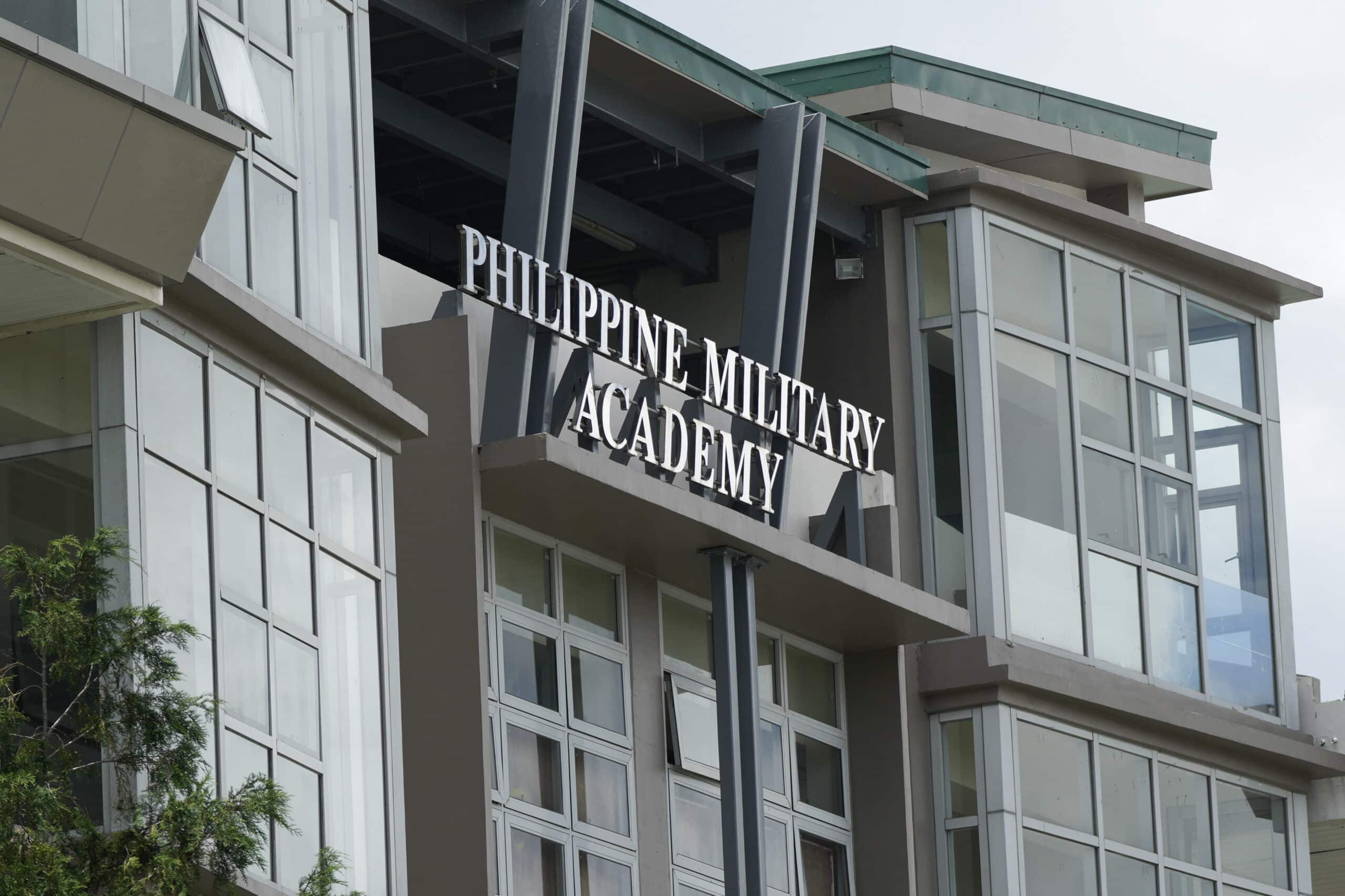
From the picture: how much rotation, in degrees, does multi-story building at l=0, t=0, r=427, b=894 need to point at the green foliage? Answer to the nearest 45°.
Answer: approximately 45° to its right

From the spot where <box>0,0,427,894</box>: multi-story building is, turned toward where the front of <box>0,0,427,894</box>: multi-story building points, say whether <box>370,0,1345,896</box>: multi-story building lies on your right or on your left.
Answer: on your left

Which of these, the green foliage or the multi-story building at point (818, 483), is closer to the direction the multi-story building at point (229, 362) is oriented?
the green foliage
